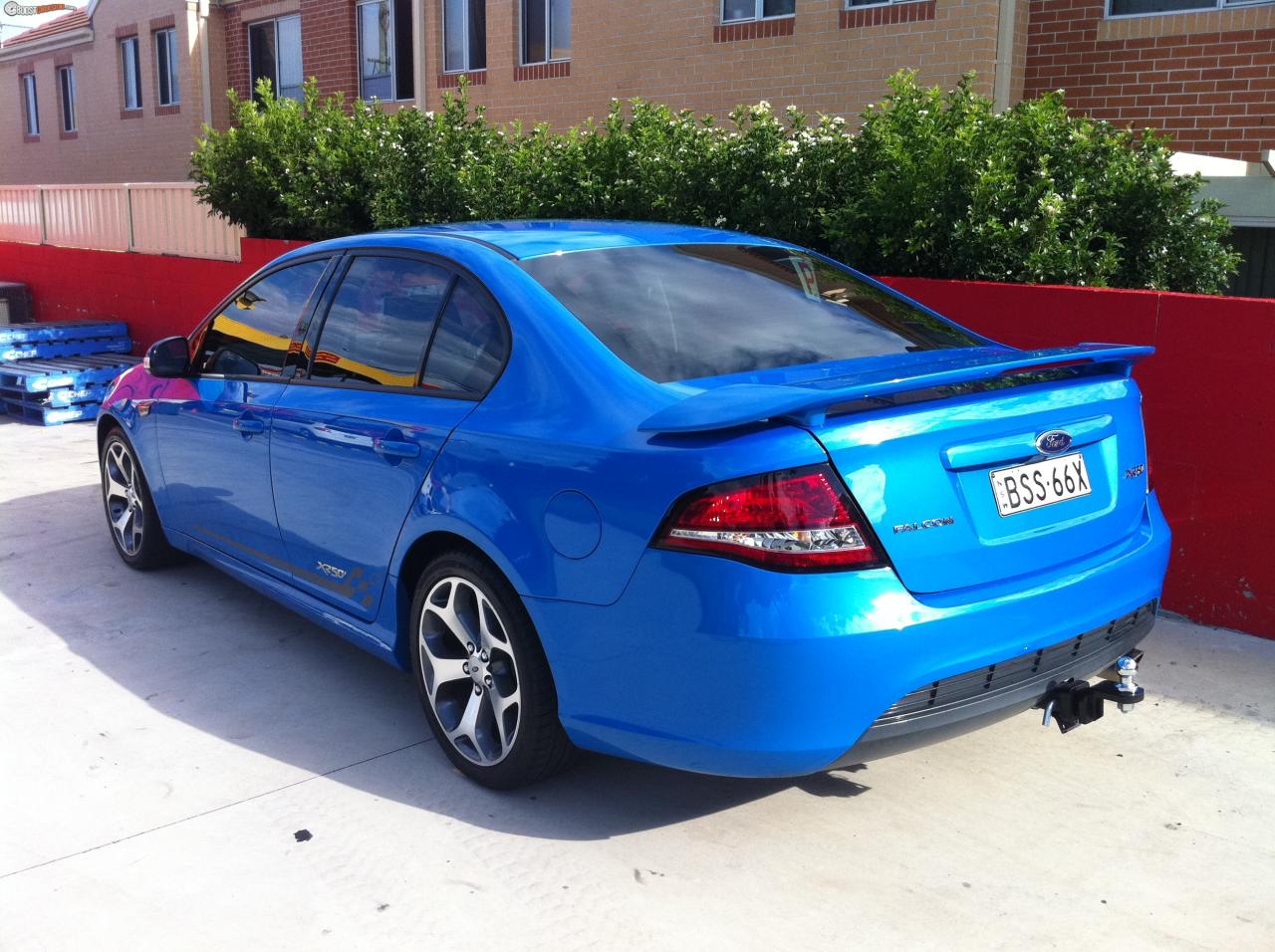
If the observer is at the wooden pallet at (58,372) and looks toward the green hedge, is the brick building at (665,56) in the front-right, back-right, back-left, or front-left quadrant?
front-left

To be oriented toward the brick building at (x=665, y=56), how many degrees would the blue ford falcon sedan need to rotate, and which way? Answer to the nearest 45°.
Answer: approximately 45° to its right

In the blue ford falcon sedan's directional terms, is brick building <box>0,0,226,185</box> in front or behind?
in front

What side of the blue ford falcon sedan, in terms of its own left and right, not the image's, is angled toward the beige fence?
front

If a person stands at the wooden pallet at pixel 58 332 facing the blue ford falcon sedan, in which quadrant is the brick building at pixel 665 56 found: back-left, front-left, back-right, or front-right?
front-left

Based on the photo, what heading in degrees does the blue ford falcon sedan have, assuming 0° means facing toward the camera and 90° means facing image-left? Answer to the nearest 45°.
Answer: approximately 135°

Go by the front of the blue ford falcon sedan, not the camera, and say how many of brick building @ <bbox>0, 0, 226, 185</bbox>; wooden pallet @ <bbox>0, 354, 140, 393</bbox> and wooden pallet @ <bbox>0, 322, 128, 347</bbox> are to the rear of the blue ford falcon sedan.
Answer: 0

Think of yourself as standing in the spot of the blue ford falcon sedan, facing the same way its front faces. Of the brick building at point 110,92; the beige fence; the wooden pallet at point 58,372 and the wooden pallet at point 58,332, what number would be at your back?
0

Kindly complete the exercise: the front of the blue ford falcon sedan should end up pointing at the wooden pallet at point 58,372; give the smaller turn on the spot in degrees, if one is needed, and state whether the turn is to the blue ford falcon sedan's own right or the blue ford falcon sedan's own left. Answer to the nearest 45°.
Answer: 0° — it already faces it

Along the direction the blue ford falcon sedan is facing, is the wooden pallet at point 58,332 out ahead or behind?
ahead

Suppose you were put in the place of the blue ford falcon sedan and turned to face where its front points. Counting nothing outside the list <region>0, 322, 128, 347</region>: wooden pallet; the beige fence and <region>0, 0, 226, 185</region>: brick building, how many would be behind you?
0

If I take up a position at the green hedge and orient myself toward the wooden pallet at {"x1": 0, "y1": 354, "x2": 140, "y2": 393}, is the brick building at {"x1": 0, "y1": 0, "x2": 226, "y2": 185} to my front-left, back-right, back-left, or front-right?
front-right

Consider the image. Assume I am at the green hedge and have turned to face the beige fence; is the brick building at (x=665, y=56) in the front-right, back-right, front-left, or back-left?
front-right

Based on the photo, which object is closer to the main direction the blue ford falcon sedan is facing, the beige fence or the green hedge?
the beige fence

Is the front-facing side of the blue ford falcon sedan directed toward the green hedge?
no
